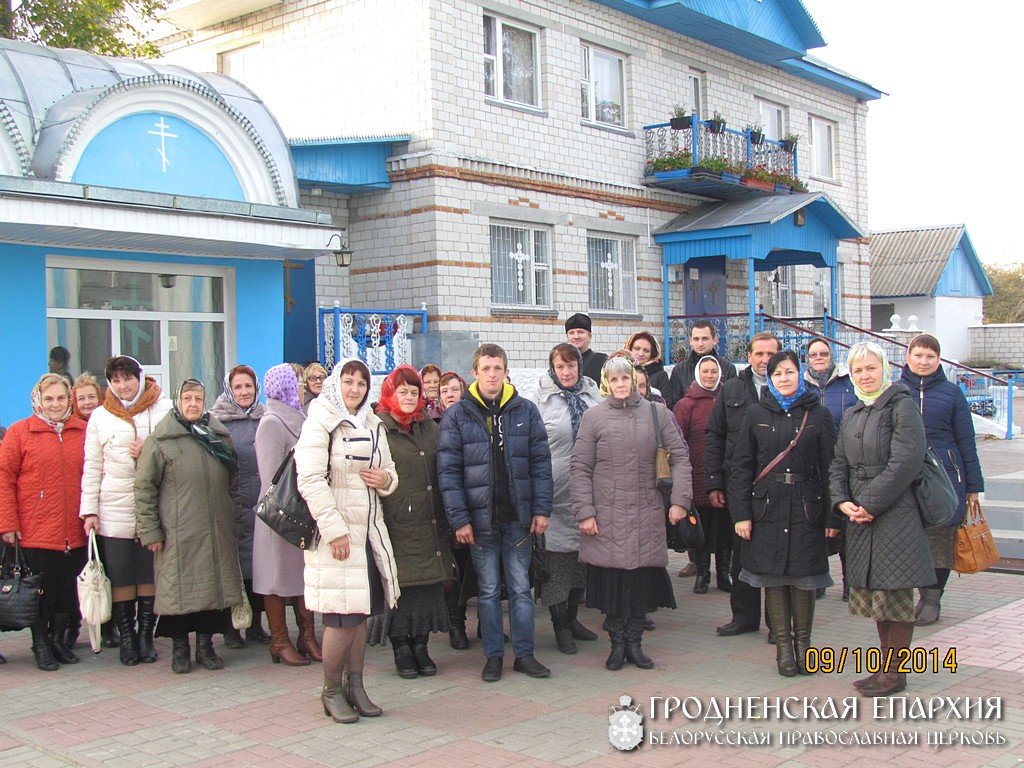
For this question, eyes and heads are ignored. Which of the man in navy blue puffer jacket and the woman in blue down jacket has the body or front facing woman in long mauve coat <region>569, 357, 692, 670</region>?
the woman in blue down jacket

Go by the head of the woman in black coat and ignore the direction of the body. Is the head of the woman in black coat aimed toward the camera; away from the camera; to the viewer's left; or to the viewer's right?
toward the camera

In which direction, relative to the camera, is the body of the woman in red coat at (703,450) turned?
toward the camera

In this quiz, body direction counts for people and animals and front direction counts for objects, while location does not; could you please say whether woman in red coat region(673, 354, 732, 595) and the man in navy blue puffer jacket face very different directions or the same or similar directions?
same or similar directions

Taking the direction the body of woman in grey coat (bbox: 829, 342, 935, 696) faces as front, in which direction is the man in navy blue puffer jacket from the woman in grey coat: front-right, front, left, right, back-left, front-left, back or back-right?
front-right

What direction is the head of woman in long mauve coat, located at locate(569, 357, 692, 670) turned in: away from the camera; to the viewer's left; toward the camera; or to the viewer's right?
toward the camera

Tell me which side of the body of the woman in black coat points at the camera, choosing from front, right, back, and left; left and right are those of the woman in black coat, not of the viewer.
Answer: front

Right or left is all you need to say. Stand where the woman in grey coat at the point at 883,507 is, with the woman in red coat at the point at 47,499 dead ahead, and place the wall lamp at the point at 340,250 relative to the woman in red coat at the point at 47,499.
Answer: right

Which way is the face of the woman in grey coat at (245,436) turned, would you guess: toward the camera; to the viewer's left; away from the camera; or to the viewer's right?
toward the camera

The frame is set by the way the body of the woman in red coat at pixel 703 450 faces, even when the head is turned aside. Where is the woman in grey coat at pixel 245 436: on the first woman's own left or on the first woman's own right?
on the first woman's own right

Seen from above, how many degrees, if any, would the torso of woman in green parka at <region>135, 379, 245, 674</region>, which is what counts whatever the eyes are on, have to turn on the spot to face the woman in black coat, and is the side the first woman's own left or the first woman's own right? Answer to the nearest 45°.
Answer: approximately 45° to the first woman's own left

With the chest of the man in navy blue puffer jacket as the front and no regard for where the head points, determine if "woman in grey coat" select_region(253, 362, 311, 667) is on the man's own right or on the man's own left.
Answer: on the man's own right

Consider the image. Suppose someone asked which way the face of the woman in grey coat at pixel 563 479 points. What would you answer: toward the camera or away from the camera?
toward the camera

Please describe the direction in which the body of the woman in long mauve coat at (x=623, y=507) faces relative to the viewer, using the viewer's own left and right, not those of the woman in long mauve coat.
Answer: facing the viewer

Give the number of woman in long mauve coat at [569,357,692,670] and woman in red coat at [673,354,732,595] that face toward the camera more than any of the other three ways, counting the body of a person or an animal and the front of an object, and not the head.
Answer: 2

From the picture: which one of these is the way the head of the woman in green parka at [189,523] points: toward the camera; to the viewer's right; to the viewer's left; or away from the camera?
toward the camera

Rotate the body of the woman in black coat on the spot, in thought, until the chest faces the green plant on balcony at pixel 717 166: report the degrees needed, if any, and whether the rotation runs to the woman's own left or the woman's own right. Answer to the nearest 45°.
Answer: approximately 180°

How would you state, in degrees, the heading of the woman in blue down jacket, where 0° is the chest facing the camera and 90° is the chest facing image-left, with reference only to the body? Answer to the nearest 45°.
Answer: approximately 45°

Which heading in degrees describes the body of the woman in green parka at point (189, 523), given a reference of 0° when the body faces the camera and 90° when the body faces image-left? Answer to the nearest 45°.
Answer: approximately 315°

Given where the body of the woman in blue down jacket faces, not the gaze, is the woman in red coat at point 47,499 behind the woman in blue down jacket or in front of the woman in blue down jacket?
in front

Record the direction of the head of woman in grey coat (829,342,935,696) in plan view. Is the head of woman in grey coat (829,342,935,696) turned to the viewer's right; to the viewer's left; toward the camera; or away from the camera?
toward the camera

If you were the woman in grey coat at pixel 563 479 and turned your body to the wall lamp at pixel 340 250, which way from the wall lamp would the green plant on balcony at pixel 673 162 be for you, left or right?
right
